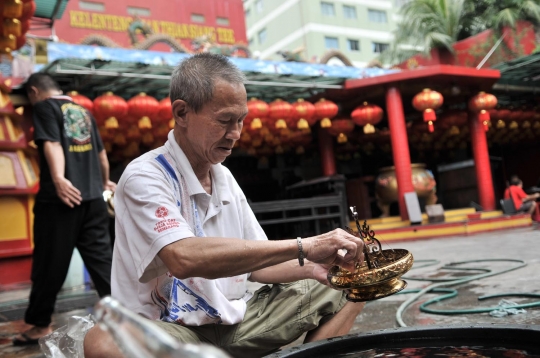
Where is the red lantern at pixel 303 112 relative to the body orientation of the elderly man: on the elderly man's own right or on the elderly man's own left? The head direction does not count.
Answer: on the elderly man's own left

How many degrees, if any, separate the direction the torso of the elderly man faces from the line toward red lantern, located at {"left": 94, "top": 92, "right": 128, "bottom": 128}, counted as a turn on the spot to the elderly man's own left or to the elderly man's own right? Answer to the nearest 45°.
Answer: approximately 135° to the elderly man's own left

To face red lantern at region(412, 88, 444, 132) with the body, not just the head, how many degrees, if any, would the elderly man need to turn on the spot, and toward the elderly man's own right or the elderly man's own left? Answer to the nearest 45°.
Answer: approximately 90° to the elderly man's own left

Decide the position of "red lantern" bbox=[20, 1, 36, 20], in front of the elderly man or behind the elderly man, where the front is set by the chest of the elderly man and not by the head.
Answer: behind

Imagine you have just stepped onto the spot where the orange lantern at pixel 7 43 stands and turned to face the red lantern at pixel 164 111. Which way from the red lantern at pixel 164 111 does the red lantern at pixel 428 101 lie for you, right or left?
right

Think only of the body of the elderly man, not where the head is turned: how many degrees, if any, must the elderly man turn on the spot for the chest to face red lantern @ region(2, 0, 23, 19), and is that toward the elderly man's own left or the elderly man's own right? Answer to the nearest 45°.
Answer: approximately 180°

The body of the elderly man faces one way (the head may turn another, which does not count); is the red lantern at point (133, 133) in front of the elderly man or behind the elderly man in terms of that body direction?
behind

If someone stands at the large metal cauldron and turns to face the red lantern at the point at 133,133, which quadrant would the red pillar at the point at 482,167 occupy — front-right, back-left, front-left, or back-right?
back-left

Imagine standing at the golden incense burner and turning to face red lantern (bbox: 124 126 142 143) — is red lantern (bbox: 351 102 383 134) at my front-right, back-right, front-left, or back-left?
front-right

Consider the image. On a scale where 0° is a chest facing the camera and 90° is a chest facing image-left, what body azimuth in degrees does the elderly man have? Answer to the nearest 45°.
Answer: approximately 315°

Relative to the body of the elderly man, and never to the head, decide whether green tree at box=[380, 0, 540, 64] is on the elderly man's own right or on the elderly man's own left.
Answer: on the elderly man's own left
